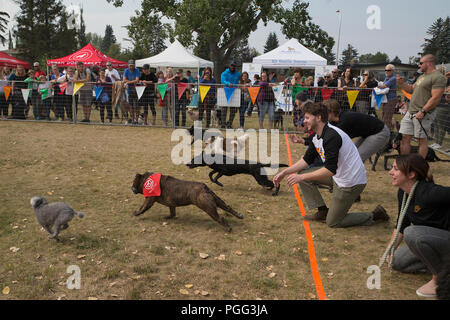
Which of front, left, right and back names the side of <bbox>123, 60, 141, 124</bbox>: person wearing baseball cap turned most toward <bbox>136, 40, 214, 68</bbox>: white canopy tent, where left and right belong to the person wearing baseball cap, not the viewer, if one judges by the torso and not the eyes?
back

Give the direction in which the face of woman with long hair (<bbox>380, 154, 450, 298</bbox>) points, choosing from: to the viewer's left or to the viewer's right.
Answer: to the viewer's left

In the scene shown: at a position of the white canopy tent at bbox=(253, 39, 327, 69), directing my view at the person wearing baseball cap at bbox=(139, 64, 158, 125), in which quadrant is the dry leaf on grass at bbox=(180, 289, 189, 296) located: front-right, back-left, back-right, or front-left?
front-left

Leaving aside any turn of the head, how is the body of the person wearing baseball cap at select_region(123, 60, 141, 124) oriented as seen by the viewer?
toward the camera

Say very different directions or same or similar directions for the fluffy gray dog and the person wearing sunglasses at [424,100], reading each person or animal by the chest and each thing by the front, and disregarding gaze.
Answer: same or similar directions

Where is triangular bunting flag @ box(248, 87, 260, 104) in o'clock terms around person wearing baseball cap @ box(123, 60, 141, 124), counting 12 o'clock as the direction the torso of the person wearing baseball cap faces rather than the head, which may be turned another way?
The triangular bunting flag is roughly at 10 o'clock from the person wearing baseball cap.

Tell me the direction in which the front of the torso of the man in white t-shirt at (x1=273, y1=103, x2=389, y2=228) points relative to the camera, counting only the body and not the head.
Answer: to the viewer's left

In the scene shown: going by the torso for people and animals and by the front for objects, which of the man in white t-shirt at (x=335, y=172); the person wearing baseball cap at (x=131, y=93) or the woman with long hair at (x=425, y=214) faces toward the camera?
the person wearing baseball cap

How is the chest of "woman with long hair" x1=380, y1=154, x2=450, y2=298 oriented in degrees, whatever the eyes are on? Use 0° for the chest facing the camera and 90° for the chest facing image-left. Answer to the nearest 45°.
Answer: approximately 90°

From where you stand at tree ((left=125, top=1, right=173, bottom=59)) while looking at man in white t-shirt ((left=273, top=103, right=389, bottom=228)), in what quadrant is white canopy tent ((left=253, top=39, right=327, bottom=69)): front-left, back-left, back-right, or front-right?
front-left

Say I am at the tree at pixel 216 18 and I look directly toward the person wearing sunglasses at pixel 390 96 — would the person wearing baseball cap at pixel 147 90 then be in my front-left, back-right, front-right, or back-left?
front-right

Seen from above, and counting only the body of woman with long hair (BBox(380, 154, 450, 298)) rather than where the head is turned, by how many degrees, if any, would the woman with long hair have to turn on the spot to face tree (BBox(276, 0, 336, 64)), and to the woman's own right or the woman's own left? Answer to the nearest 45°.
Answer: approximately 90° to the woman's own right

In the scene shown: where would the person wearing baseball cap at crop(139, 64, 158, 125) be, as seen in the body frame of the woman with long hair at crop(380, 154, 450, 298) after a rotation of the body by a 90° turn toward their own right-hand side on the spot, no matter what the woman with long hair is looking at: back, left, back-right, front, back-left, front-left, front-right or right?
front-left

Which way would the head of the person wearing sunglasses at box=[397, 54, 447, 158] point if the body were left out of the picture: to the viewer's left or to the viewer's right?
to the viewer's left

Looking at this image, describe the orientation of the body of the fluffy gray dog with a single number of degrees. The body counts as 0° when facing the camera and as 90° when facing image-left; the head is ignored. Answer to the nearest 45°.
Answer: approximately 90°
